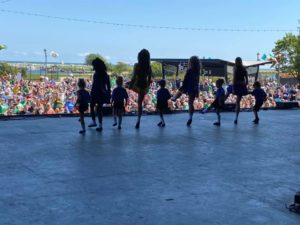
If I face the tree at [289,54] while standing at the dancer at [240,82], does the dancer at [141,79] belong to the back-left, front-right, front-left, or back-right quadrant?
back-left

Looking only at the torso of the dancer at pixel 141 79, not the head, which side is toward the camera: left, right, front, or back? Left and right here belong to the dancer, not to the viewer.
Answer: back

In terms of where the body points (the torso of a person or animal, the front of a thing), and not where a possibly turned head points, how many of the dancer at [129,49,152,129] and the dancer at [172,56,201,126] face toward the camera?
0

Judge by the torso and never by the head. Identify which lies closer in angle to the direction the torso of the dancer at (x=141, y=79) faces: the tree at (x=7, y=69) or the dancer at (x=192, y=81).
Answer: the tree

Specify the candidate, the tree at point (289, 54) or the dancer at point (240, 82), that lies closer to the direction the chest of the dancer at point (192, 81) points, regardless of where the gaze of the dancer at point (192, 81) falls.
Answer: the tree

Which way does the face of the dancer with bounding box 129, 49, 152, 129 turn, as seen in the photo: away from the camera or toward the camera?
away from the camera

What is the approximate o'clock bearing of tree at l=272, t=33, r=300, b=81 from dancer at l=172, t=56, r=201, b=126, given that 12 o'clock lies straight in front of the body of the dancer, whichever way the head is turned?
The tree is roughly at 2 o'clock from the dancer.

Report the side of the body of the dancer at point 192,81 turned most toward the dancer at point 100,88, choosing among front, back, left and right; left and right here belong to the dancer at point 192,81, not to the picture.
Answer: left

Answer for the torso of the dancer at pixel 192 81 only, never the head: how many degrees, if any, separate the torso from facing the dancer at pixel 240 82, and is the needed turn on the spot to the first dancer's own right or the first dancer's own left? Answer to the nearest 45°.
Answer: approximately 90° to the first dancer's own right

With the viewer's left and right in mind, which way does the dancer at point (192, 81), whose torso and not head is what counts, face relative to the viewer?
facing away from the viewer and to the left of the viewer

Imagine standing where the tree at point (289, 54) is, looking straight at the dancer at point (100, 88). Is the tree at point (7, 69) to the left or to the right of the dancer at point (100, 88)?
right

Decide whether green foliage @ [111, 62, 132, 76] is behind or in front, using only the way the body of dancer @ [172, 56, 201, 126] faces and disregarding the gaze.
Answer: in front

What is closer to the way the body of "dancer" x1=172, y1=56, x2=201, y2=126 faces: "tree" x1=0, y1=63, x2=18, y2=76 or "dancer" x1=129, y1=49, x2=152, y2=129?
the tree

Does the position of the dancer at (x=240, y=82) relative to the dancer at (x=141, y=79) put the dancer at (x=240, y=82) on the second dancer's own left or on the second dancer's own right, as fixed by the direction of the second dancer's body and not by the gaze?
on the second dancer's own right

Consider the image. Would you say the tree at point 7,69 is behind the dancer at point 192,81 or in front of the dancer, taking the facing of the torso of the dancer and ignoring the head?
in front
